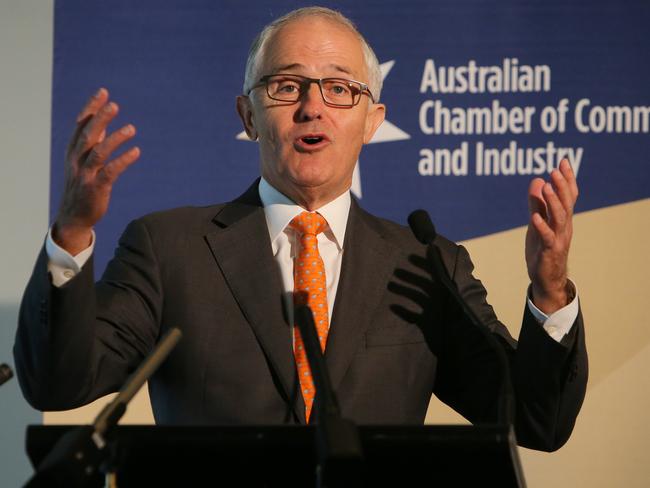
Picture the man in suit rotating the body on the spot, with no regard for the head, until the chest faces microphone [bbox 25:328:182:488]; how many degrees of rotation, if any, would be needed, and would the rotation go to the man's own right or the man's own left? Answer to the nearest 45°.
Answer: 0° — they already face it

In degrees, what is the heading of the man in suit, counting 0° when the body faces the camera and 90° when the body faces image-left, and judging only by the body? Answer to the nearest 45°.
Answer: approximately 0°

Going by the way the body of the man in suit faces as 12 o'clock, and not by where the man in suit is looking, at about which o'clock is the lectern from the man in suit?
The lectern is roughly at 12 o'clock from the man in suit.

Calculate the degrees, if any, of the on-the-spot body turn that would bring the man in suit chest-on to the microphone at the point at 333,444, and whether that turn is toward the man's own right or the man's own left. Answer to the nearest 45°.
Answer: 0° — they already face it
